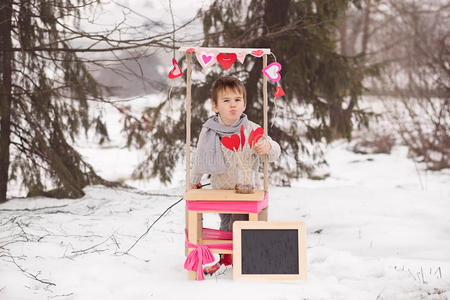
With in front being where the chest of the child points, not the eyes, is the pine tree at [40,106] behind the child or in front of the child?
behind

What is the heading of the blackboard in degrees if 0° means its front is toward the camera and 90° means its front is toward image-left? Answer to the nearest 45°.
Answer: approximately 0°

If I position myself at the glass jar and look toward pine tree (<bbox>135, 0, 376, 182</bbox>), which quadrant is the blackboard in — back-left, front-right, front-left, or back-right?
back-right

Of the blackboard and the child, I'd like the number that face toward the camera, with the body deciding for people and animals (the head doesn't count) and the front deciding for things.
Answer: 2

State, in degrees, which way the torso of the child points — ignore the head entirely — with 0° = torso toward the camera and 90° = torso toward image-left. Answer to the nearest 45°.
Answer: approximately 0°

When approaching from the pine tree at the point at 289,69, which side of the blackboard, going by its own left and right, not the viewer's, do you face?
back
